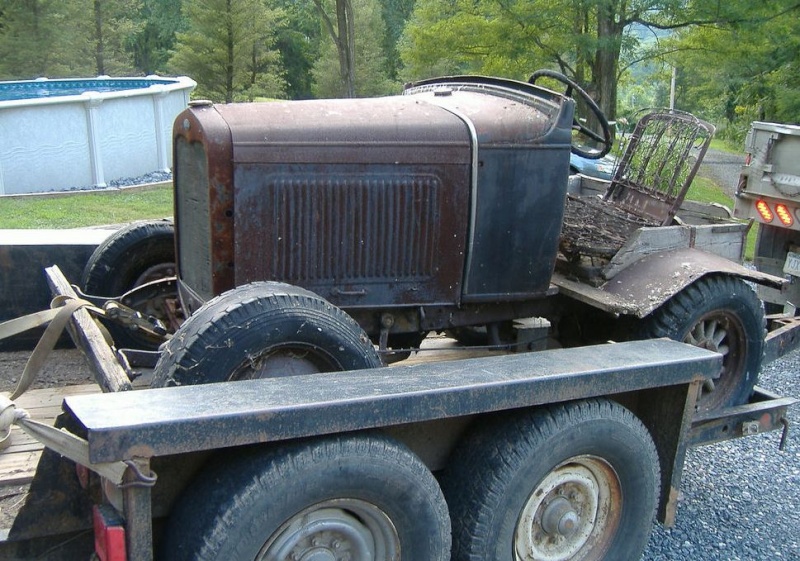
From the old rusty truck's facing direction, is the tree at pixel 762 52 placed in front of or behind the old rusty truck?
behind

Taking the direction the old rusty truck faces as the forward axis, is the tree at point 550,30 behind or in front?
behind

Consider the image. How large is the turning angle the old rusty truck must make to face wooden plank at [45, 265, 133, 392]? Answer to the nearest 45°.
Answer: approximately 45° to its right

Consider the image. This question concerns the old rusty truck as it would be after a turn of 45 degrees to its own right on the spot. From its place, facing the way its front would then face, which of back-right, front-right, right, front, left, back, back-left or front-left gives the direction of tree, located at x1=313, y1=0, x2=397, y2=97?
right

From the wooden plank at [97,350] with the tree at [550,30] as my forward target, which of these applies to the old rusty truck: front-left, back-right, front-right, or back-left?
front-right

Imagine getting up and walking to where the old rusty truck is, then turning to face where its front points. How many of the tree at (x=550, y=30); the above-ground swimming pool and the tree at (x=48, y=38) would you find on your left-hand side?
0

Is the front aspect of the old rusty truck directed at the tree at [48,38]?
no

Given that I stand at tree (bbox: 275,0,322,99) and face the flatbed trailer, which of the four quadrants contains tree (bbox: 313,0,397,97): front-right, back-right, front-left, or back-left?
front-left

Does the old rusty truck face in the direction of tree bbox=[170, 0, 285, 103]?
no

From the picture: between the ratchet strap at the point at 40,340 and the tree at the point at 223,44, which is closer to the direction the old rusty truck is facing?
the ratchet strap

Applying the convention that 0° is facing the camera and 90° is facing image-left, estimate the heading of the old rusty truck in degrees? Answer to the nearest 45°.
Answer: approximately 45°

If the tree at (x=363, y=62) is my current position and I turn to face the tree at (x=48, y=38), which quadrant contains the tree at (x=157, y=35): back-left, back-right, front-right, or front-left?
front-right

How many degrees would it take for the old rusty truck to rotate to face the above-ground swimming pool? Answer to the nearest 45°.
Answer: approximately 90° to its right

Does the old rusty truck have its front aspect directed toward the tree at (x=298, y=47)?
no
